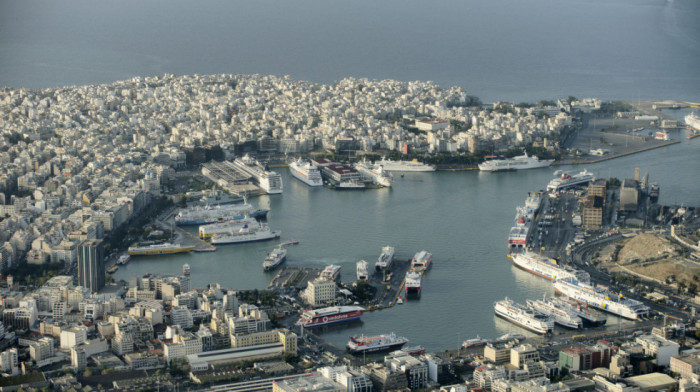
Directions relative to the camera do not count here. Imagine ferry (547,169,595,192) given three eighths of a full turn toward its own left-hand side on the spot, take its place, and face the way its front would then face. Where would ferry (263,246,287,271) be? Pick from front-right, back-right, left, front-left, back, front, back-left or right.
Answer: front-left

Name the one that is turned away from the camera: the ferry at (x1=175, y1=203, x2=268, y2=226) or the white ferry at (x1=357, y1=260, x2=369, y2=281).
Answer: the white ferry

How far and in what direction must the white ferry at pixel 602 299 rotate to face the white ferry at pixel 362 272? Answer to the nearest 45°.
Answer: approximately 45° to its left

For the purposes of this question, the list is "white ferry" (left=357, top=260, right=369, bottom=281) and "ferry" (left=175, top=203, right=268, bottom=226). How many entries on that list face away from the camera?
1

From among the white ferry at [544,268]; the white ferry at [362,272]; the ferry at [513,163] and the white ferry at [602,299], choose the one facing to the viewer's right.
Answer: the ferry

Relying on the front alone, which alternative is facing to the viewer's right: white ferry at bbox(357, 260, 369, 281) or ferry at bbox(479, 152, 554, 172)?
the ferry

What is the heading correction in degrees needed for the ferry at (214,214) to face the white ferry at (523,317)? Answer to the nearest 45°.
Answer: approximately 45° to its right

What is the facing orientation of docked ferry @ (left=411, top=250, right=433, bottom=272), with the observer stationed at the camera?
facing away from the viewer and to the right of the viewer

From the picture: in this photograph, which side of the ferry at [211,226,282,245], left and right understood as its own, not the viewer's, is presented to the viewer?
right

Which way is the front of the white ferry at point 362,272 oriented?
away from the camera

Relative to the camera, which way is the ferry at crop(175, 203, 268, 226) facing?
to the viewer's right

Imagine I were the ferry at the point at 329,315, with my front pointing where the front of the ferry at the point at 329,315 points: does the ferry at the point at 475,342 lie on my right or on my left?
on my right

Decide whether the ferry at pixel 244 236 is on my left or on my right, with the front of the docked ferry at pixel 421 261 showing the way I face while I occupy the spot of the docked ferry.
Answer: on my left

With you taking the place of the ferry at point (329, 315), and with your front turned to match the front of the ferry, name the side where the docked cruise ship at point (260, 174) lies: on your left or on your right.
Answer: on your left
